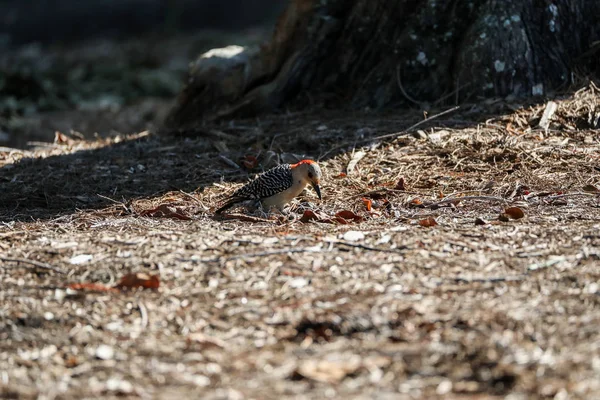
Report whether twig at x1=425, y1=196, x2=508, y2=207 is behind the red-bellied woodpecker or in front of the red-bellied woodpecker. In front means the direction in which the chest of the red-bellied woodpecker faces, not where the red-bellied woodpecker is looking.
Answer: in front

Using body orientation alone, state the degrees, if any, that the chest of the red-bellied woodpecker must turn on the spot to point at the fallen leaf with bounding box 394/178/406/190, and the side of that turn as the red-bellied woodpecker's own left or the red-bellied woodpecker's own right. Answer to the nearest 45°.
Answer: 0° — it already faces it

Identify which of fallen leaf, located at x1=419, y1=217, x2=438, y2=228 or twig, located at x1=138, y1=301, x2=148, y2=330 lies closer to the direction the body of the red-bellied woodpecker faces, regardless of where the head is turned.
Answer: the fallen leaf

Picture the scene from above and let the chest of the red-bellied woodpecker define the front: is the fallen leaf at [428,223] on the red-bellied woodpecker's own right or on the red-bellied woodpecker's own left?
on the red-bellied woodpecker's own right

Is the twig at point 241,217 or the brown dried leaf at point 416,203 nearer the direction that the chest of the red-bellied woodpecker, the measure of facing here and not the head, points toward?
the brown dried leaf

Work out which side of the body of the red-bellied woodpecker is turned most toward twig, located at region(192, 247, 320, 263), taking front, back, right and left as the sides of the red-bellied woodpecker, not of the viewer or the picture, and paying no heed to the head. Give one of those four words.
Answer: right

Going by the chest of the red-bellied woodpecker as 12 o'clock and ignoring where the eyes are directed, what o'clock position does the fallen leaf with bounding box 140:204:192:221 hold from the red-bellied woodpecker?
The fallen leaf is roughly at 5 o'clock from the red-bellied woodpecker.

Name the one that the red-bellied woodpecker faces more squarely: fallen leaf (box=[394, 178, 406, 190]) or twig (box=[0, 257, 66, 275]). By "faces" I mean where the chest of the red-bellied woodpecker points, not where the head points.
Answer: the fallen leaf

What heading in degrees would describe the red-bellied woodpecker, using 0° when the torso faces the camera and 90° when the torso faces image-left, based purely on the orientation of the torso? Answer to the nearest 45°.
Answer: approximately 270°

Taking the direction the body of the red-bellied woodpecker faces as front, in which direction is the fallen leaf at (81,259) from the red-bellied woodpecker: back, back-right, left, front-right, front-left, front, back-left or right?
back-right

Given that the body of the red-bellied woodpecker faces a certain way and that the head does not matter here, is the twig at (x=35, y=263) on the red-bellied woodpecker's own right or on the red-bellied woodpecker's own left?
on the red-bellied woodpecker's own right

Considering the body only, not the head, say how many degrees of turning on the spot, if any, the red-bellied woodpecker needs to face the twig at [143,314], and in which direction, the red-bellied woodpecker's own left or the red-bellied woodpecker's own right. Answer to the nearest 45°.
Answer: approximately 90° to the red-bellied woodpecker's own right

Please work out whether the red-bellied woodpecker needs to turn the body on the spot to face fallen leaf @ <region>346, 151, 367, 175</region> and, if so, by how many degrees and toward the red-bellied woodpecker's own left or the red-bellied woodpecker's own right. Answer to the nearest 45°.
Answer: approximately 45° to the red-bellied woodpecker's own left
